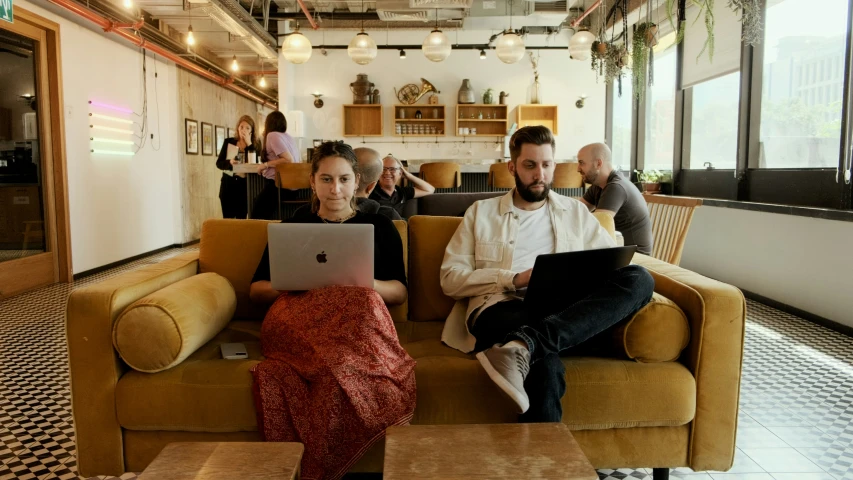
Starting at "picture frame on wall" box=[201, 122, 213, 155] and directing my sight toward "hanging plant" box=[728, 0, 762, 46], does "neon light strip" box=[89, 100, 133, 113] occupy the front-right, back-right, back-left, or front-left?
front-right

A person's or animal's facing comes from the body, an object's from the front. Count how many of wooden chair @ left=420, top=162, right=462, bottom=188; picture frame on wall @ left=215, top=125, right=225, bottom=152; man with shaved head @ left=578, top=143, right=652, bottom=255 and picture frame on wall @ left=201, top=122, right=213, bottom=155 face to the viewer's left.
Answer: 1

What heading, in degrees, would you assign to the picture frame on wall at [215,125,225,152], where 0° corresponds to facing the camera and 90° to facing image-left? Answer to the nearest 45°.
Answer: approximately 315°

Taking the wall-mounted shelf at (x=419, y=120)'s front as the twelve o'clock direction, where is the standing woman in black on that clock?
The standing woman in black is roughly at 1 o'clock from the wall-mounted shelf.

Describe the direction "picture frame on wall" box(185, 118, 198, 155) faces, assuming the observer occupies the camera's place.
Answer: facing the viewer and to the right of the viewer

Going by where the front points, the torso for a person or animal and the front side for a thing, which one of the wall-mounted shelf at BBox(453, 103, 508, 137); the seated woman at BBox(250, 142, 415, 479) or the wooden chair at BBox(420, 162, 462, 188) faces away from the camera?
the wooden chair

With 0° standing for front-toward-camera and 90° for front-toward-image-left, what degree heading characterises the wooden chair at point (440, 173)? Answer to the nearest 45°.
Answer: approximately 180°

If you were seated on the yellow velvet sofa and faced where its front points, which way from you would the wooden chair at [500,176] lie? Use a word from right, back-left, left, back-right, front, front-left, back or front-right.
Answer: back

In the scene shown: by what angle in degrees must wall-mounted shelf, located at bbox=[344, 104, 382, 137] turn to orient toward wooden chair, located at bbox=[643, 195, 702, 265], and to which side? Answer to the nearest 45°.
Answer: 0° — it already faces it

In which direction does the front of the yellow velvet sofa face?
toward the camera

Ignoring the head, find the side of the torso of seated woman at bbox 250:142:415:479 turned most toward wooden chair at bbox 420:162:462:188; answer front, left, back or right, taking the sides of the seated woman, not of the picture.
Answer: back

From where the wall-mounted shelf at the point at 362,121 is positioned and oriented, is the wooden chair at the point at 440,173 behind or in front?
in front

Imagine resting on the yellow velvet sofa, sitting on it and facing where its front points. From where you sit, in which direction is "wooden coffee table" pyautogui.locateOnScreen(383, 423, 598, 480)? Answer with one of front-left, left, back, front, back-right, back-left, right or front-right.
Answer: front

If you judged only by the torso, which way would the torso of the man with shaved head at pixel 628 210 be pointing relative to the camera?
to the viewer's left

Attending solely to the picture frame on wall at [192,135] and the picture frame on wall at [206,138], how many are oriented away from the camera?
0

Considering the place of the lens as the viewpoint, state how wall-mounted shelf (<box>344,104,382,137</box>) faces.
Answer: facing the viewer

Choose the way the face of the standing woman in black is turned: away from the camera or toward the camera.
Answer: toward the camera

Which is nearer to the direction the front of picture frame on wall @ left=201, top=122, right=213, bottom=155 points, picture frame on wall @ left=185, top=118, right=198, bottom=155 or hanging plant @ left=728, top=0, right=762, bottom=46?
the hanging plant
